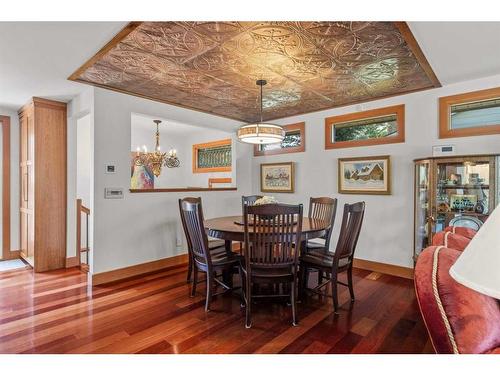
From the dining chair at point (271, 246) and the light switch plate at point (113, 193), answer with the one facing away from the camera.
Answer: the dining chair

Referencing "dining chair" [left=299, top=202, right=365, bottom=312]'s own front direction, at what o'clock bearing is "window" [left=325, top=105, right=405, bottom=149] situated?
The window is roughly at 2 o'clock from the dining chair.

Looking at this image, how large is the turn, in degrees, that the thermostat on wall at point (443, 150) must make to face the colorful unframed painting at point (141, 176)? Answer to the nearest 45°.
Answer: approximately 90° to its right

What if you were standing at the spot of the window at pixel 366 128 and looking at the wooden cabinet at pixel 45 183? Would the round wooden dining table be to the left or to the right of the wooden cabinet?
left

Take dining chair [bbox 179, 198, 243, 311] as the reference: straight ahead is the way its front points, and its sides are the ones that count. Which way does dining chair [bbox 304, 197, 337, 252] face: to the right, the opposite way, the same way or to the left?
the opposite way

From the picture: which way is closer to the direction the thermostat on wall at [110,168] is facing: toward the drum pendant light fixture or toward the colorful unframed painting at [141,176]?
the drum pendant light fixture

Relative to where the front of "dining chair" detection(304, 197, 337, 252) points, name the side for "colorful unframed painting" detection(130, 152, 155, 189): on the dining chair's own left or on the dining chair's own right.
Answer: on the dining chair's own right

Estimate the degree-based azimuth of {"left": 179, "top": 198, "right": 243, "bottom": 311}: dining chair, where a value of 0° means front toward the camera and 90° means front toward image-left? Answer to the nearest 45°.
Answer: approximately 225°

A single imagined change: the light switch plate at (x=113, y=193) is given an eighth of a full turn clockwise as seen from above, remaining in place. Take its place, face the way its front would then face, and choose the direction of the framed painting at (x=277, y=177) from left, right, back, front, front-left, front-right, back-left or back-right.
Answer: back-left

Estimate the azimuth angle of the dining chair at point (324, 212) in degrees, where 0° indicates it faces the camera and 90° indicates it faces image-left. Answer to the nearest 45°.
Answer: approximately 45°

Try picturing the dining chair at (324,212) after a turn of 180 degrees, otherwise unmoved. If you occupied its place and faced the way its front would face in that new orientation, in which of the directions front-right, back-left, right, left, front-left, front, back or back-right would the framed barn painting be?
front
